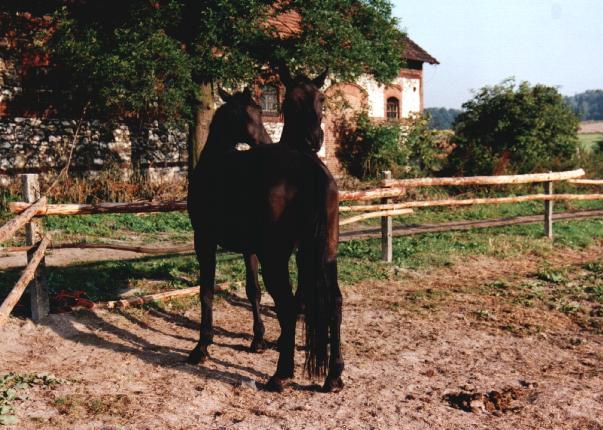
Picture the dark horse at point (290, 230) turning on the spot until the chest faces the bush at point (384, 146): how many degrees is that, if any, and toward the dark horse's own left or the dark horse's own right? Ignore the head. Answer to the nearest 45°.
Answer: approximately 45° to the dark horse's own right

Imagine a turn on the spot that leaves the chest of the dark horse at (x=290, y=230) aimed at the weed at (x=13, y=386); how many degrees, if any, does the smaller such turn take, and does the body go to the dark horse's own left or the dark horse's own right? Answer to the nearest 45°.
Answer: approximately 45° to the dark horse's own left

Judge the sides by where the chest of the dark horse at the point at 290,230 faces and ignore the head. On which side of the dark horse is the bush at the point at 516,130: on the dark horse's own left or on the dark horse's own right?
on the dark horse's own right

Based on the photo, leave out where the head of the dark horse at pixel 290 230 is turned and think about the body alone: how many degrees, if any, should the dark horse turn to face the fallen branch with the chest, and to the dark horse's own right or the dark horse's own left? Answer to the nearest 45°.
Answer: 0° — it already faces it

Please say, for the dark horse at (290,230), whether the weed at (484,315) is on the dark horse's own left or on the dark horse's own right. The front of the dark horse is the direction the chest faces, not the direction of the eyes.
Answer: on the dark horse's own right

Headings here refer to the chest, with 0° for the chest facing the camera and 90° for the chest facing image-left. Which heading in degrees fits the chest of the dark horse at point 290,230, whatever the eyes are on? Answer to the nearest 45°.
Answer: approximately 135°

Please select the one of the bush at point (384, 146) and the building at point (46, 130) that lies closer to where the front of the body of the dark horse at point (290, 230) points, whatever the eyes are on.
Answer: the building

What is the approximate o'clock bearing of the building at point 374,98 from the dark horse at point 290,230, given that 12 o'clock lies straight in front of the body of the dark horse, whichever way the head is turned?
The building is roughly at 2 o'clock from the dark horse.
